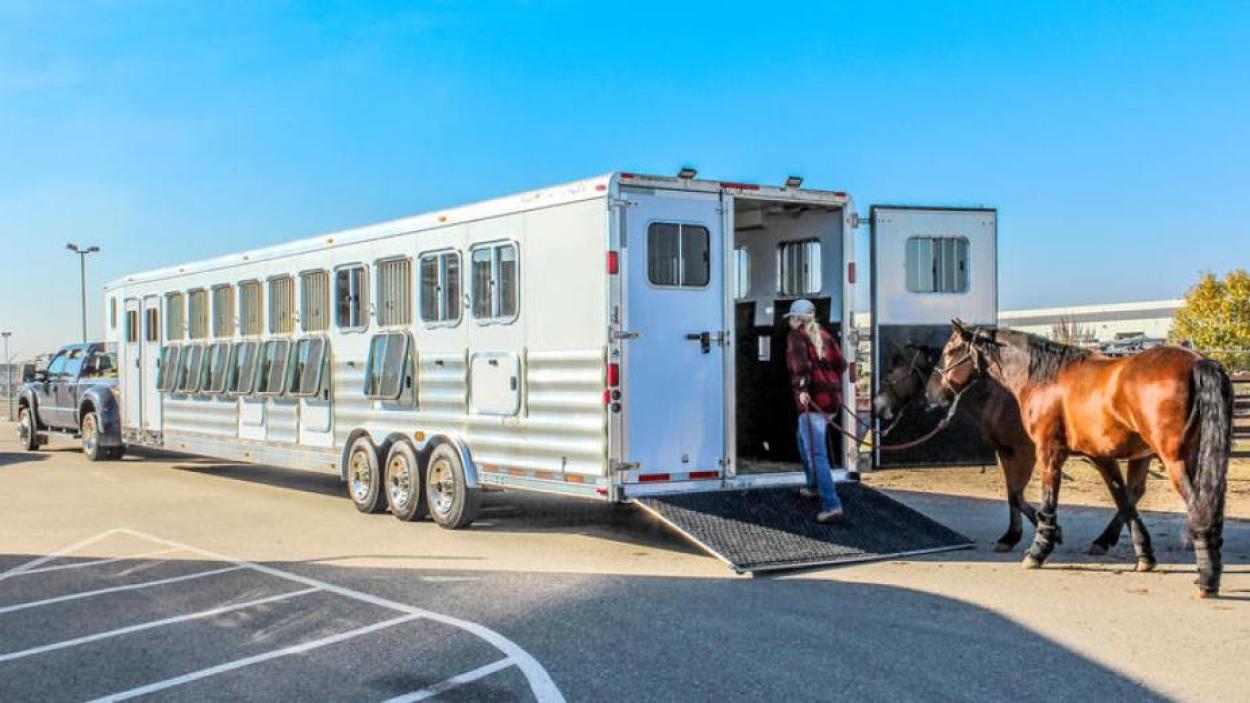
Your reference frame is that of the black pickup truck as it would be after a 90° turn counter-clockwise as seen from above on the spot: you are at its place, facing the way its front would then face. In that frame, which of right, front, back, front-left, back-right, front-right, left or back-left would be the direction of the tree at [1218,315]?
back-left

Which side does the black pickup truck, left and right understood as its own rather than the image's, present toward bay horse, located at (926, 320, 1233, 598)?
back

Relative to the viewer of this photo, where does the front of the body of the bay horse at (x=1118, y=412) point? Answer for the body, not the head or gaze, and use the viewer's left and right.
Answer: facing away from the viewer and to the left of the viewer

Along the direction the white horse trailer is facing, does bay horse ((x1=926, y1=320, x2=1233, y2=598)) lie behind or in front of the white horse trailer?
behind

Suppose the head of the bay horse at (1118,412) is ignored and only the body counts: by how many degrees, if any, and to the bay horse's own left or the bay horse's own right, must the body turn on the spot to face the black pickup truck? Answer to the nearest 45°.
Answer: approximately 45° to the bay horse's own left

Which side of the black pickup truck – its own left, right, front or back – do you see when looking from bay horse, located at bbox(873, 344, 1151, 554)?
back

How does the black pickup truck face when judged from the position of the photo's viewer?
facing away from the viewer and to the left of the viewer

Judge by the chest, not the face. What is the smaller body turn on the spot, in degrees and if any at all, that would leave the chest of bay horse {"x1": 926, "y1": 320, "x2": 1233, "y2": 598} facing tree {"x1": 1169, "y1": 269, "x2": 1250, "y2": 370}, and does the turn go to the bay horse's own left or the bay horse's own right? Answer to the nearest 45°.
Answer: approximately 45° to the bay horse's own right

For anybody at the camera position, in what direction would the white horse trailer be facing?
facing away from the viewer and to the left of the viewer
